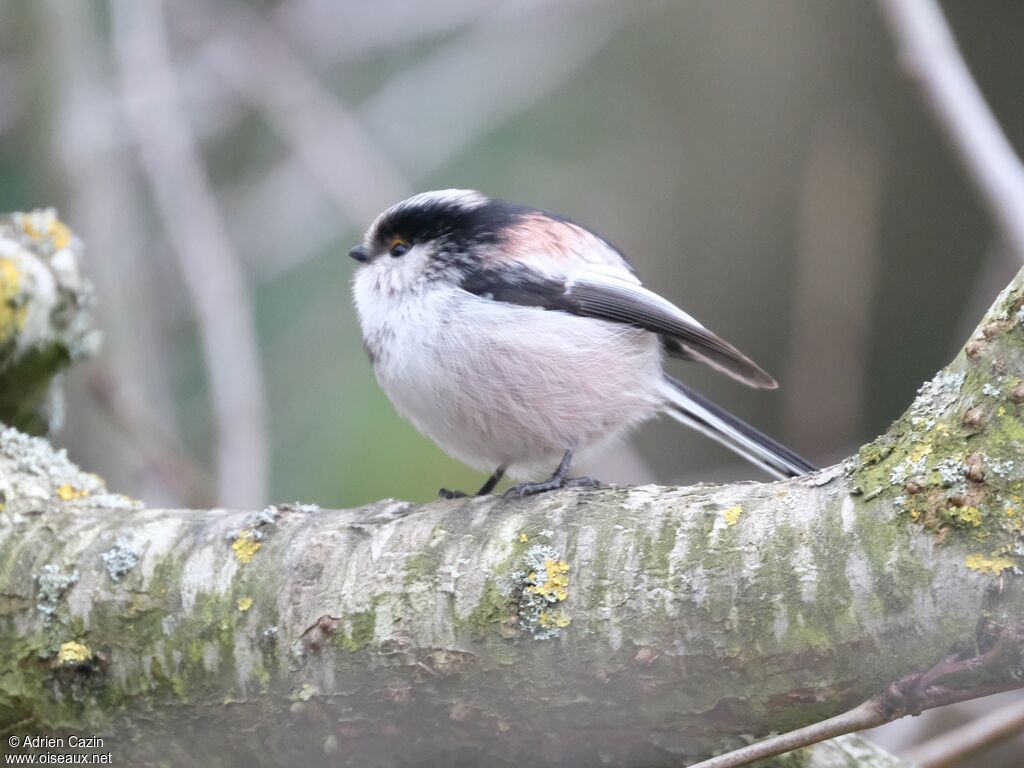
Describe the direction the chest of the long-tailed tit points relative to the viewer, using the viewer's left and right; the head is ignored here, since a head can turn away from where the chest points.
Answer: facing to the left of the viewer

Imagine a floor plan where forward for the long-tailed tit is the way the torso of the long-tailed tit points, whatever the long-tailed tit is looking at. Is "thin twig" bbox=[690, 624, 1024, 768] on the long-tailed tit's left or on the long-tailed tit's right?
on the long-tailed tit's left

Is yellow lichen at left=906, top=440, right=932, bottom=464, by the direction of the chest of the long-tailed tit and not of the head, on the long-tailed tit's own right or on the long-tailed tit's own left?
on the long-tailed tit's own left

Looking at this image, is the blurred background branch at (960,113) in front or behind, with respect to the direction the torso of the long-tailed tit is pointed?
behind
